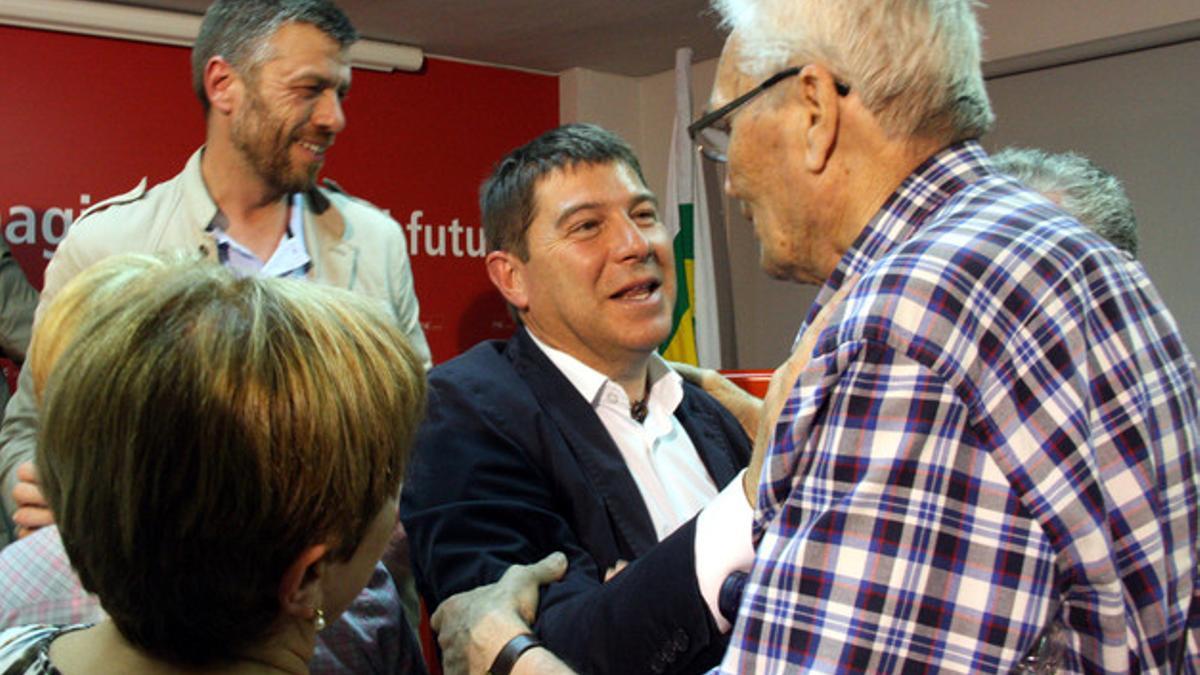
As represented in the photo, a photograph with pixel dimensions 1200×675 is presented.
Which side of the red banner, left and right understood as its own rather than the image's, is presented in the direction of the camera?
front

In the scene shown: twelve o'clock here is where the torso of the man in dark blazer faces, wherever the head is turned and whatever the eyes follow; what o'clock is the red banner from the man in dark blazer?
The red banner is roughly at 7 o'clock from the man in dark blazer.

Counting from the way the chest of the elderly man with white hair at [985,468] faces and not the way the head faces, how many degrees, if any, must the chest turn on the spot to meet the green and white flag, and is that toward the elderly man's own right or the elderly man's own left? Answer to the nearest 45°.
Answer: approximately 45° to the elderly man's own right

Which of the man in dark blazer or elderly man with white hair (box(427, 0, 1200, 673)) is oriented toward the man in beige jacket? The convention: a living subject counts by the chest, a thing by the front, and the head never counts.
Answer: the elderly man with white hair

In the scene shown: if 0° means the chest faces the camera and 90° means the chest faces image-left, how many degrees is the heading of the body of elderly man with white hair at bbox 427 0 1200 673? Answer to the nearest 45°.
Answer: approximately 135°

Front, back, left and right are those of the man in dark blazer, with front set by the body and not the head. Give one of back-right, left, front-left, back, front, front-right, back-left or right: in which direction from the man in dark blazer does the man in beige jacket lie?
back

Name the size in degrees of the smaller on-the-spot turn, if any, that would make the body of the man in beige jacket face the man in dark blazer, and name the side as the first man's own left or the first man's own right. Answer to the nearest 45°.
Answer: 0° — they already face them

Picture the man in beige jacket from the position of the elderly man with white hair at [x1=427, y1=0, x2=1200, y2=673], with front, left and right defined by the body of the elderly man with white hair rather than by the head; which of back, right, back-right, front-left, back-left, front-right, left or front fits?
front

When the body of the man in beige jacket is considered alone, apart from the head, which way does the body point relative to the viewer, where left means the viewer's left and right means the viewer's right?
facing the viewer and to the right of the viewer

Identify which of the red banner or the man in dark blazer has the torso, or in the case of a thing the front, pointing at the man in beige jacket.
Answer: the red banner

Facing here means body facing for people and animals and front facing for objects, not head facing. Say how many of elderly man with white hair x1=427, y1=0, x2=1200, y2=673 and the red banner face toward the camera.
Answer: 1

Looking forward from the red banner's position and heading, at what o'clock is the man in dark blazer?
The man in dark blazer is roughly at 12 o'clock from the red banner.

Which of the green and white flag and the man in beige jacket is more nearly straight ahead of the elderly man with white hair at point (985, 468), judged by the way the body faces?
the man in beige jacket

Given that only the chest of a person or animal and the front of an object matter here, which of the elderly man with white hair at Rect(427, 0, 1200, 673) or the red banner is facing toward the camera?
the red banner

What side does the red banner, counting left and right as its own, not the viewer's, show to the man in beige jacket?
front

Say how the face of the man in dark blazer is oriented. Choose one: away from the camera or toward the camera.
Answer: toward the camera

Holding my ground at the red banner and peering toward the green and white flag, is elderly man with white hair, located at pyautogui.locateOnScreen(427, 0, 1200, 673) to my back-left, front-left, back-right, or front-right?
front-right

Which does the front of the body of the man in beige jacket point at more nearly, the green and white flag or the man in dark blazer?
the man in dark blazer
